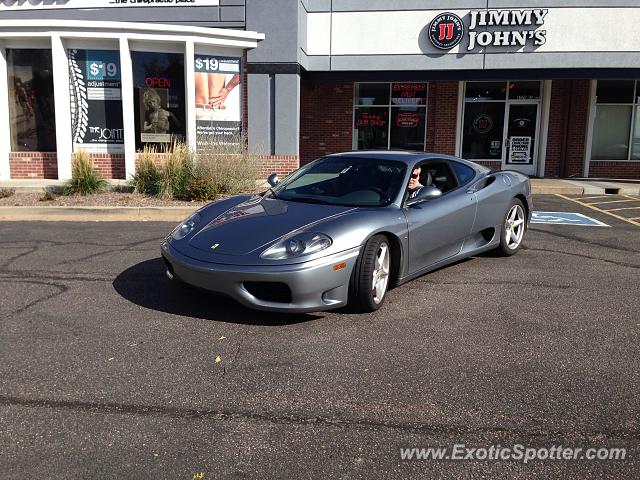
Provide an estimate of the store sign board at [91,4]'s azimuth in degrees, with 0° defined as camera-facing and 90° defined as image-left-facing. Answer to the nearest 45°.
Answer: approximately 0°

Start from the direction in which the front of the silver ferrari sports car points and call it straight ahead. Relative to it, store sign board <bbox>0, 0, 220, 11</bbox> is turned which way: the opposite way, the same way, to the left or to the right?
to the left

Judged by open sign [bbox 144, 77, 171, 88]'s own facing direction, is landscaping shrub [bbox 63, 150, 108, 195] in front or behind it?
in front

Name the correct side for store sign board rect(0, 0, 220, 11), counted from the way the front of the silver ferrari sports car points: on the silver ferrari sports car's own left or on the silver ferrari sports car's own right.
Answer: on the silver ferrari sports car's own right

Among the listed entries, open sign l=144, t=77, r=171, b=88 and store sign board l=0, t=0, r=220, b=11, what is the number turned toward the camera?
2

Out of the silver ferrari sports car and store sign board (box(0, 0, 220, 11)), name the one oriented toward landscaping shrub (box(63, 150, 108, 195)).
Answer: the store sign board

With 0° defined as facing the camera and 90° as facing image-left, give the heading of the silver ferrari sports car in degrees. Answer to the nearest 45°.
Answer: approximately 45°

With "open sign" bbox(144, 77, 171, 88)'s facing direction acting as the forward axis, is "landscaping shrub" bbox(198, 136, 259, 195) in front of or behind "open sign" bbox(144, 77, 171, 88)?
in front

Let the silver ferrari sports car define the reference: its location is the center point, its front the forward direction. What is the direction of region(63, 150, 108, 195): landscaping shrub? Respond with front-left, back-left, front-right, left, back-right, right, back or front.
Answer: right

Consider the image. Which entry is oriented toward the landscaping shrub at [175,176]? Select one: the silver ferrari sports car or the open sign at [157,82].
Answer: the open sign

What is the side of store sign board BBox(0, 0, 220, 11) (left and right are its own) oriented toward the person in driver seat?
front

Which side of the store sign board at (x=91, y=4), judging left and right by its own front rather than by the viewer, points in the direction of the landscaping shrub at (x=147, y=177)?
front
